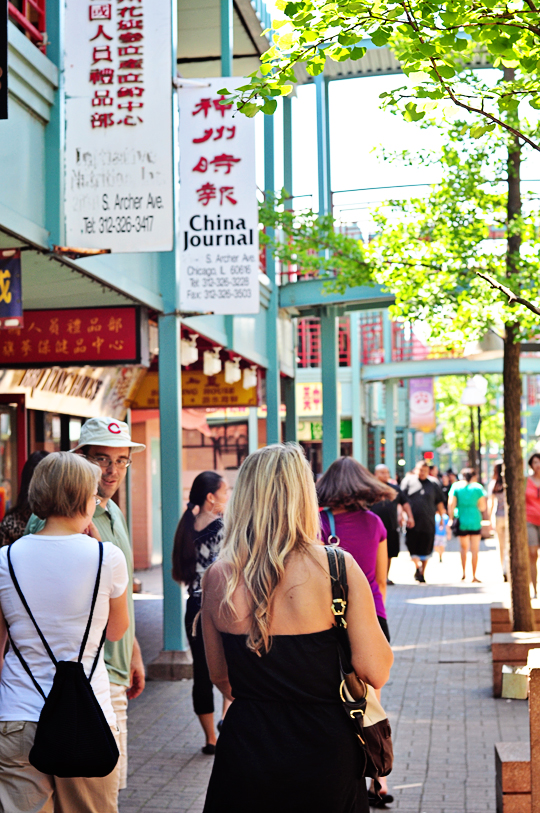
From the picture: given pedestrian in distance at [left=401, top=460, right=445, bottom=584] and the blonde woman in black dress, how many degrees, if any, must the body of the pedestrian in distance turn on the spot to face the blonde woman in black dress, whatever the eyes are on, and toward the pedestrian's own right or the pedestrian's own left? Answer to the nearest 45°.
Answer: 0° — they already face them

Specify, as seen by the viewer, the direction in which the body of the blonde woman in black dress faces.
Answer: away from the camera

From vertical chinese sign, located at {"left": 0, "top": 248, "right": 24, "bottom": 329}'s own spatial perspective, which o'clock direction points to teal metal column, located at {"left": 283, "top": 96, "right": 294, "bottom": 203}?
The teal metal column is roughly at 7 o'clock from the vertical chinese sign.

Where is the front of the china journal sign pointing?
toward the camera

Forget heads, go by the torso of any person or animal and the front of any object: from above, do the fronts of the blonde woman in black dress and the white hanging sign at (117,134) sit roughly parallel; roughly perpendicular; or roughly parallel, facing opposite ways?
roughly parallel, facing opposite ways

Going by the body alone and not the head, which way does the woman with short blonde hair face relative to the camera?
away from the camera

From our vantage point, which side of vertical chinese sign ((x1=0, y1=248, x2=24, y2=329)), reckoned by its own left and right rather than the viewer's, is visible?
front

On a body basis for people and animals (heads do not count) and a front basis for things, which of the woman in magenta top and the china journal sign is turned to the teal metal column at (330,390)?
the woman in magenta top

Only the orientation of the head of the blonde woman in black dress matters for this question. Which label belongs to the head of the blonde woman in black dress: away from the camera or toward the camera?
away from the camera

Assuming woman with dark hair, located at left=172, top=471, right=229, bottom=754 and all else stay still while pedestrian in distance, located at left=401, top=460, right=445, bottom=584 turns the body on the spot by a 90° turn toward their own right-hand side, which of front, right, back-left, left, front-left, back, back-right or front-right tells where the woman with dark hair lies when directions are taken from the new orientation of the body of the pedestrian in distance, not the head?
left
